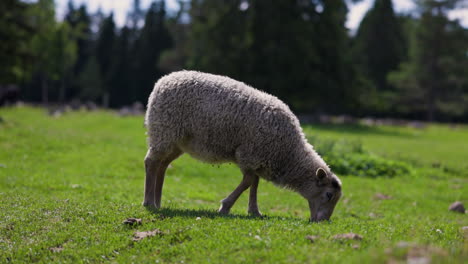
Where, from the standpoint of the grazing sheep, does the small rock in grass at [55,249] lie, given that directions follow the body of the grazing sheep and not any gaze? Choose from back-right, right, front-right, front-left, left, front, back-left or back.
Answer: back-right

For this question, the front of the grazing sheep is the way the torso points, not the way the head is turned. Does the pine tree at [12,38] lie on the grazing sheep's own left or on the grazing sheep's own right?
on the grazing sheep's own left

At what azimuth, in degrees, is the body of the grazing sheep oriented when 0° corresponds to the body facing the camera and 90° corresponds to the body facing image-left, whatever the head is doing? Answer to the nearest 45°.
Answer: approximately 270°

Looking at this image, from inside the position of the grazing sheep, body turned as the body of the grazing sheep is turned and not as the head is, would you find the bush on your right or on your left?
on your left

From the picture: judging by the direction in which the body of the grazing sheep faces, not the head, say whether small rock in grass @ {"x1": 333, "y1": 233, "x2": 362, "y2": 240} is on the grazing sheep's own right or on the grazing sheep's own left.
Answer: on the grazing sheep's own right

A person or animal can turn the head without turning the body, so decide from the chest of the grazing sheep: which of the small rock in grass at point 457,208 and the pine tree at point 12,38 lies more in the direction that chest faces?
the small rock in grass

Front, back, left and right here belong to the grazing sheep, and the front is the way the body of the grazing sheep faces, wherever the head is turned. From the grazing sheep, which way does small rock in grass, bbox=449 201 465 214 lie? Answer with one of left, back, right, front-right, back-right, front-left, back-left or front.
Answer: front-left

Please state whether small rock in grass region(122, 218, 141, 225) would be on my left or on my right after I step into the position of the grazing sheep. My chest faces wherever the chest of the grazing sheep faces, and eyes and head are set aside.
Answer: on my right

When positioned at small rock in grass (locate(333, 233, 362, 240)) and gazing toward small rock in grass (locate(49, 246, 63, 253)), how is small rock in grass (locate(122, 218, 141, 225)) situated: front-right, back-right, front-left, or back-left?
front-right

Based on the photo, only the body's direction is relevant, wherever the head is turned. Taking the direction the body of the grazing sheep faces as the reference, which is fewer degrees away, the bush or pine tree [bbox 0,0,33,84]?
the bush
